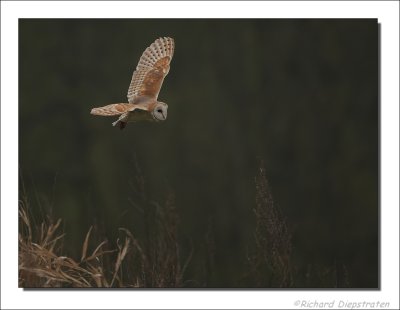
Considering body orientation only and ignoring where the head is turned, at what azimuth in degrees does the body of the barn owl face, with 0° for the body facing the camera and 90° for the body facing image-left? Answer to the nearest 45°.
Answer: approximately 270°
